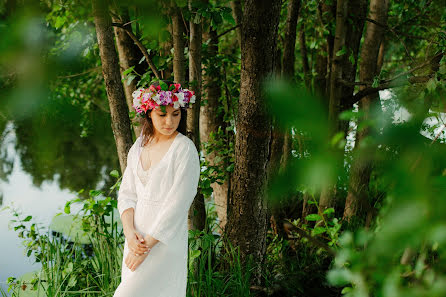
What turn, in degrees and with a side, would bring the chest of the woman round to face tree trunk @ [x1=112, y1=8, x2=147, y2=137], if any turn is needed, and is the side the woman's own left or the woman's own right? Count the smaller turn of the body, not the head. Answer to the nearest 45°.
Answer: approximately 135° to the woman's own right

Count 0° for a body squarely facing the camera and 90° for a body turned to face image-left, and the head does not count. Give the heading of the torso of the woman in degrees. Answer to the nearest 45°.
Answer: approximately 45°

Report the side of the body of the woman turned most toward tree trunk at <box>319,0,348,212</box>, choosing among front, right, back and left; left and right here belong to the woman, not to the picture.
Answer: back

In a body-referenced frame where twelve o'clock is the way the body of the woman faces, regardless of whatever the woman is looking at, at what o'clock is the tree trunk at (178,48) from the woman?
The tree trunk is roughly at 5 o'clock from the woman.

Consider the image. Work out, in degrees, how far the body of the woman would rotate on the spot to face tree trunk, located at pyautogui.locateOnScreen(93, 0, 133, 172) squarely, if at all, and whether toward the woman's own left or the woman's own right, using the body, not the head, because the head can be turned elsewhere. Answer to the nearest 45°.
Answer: approximately 135° to the woman's own right

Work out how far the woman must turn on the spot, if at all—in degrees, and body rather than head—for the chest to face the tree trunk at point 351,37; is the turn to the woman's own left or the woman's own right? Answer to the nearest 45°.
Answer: approximately 180°

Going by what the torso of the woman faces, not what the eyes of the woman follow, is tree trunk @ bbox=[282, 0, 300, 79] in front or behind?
behind
